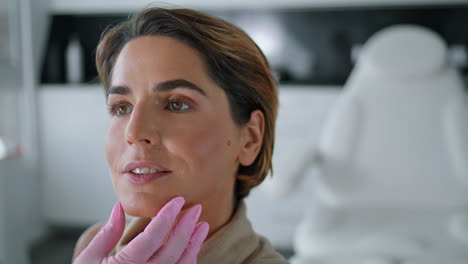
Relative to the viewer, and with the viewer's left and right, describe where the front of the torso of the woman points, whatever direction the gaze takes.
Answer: facing the viewer and to the left of the viewer

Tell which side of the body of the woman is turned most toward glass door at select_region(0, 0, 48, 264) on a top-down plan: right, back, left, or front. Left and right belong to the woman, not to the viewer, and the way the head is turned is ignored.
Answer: right

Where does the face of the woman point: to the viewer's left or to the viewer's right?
to the viewer's left

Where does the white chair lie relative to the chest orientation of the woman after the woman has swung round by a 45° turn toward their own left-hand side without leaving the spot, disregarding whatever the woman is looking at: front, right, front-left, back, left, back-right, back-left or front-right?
back-left

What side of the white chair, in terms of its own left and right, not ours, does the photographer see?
front
